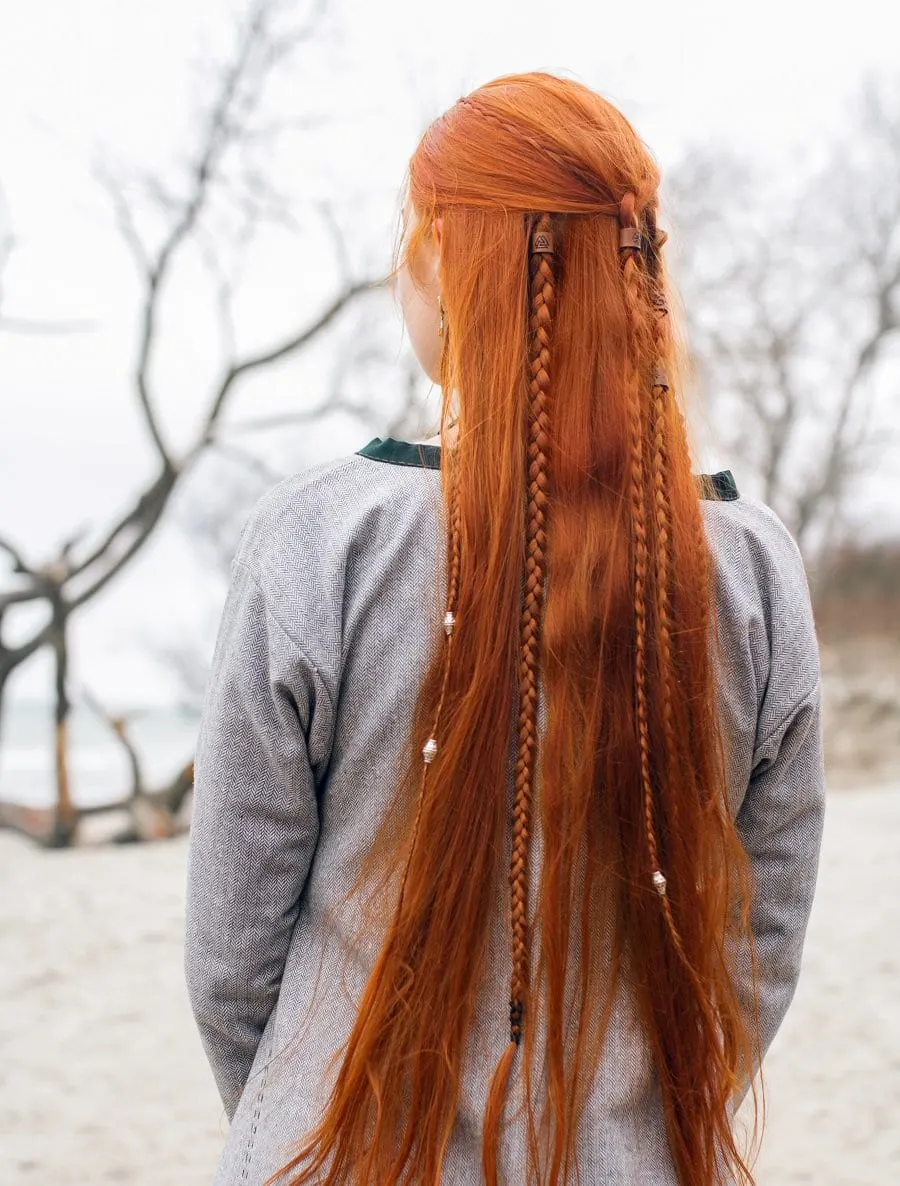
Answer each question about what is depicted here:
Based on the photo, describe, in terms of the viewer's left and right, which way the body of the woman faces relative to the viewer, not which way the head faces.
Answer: facing away from the viewer and to the left of the viewer

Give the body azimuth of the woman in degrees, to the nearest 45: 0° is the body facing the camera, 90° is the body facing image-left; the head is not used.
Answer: approximately 135°
